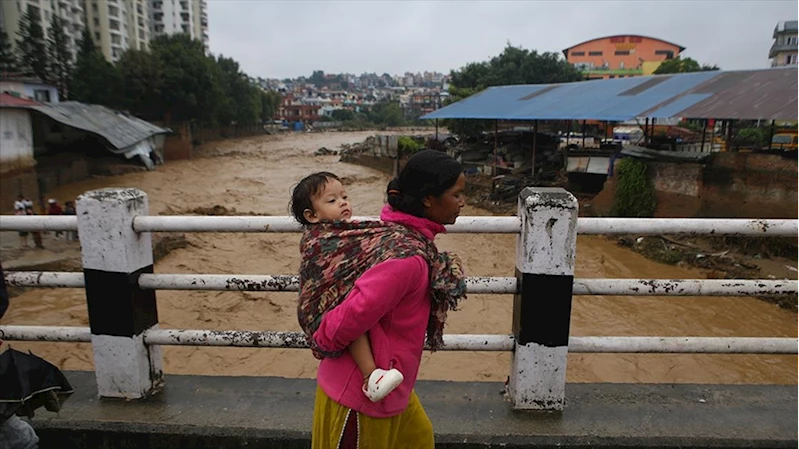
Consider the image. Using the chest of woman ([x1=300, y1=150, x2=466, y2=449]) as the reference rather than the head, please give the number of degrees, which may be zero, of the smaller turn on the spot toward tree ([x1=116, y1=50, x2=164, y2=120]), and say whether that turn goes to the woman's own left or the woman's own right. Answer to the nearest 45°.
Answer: approximately 135° to the woman's own left

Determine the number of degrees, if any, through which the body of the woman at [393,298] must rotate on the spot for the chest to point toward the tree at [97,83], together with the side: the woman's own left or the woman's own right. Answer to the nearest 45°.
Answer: approximately 135° to the woman's own left

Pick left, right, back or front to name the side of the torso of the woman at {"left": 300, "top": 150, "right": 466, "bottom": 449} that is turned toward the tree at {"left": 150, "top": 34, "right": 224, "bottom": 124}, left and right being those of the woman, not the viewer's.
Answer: left

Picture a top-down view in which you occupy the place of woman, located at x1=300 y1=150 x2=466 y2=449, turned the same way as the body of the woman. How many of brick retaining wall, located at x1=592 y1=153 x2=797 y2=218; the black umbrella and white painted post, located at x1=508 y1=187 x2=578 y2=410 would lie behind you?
1

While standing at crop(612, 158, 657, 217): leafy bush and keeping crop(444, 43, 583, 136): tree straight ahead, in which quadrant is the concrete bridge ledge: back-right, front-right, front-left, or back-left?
back-left

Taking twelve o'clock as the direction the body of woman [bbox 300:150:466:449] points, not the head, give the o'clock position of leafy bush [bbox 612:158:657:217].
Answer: The leafy bush is roughly at 10 o'clock from the woman.

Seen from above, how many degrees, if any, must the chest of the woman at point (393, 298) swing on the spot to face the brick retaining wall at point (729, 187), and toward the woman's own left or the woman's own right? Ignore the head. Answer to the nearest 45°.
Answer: approximately 45° to the woman's own left

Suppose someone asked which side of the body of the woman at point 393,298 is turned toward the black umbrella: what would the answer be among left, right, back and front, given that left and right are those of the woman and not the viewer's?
back

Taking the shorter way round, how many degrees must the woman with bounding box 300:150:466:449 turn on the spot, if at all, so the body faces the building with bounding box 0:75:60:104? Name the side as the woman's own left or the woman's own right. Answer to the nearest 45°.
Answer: approximately 135° to the woman's own left

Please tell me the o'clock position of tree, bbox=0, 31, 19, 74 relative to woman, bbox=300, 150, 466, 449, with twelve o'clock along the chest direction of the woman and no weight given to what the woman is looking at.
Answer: The tree is roughly at 8 o'clock from the woman.

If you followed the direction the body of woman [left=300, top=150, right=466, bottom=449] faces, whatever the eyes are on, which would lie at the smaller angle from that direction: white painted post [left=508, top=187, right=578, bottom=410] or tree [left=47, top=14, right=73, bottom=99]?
the white painted post

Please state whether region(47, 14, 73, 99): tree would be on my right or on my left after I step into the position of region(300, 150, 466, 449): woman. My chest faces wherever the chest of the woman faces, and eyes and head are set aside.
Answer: on my left

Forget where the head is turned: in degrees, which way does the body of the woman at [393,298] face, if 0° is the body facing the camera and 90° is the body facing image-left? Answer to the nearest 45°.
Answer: approximately 270°

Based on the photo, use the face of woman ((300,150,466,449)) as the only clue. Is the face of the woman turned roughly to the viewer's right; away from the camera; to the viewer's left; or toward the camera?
to the viewer's right

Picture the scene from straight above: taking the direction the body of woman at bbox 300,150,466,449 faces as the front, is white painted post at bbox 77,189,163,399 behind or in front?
behind

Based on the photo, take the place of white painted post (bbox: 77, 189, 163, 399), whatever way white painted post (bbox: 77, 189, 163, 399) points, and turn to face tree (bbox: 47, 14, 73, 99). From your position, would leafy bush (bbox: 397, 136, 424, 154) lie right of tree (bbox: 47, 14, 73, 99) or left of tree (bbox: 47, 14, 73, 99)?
right
